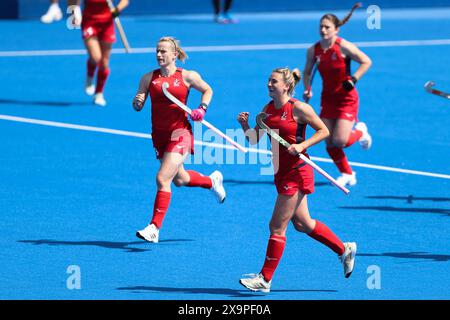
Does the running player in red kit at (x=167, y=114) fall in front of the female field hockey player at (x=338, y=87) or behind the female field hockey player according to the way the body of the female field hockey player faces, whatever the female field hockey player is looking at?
in front

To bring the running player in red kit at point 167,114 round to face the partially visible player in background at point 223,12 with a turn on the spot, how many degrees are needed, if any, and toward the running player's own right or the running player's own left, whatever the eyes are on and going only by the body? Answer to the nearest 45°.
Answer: approximately 135° to the running player's own right

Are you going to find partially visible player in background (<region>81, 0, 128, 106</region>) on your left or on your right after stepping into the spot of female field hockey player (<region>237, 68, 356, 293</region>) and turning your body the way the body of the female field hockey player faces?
on your right

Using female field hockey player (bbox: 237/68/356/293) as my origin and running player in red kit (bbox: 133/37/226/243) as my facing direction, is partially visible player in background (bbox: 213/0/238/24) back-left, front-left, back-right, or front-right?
front-right

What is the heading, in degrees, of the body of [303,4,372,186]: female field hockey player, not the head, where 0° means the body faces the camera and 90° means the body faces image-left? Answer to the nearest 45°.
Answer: approximately 45°

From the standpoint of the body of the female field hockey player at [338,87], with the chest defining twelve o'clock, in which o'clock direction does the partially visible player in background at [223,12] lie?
The partially visible player in background is roughly at 4 o'clock from the female field hockey player.

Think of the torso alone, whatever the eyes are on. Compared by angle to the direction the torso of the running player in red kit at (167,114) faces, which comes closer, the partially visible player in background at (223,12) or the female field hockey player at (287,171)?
the female field hockey player

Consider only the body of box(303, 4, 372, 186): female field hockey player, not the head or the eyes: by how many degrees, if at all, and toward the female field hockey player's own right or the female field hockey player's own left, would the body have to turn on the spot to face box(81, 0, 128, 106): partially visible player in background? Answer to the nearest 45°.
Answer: approximately 90° to the female field hockey player's own right
